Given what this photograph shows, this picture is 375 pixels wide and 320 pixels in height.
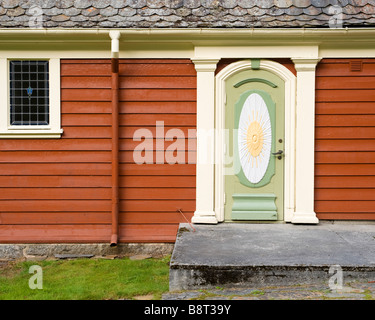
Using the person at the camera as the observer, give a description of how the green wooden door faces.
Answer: facing the viewer

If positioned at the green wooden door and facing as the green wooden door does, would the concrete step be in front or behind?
in front

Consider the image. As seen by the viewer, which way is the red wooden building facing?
toward the camera

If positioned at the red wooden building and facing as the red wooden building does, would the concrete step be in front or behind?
in front
